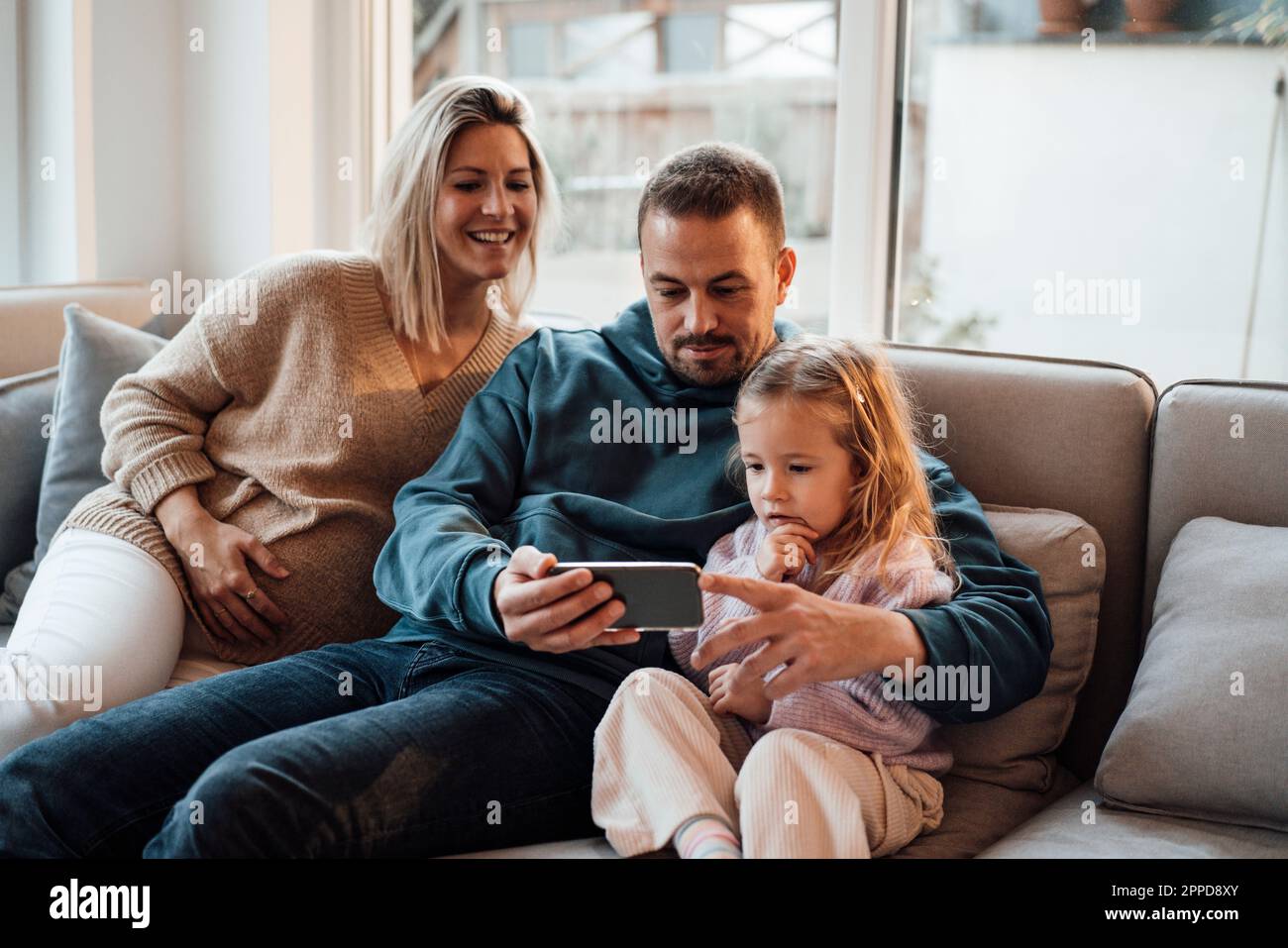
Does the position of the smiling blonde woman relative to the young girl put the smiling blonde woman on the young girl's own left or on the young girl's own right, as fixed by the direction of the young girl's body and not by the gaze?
on the young girl's own right

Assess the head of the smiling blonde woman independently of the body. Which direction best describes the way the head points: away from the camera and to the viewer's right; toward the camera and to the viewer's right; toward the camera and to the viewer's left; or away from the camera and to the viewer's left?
toward the camera and to the viewer's right

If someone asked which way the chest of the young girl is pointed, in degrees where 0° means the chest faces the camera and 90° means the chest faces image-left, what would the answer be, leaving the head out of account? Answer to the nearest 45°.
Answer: approximately 45°

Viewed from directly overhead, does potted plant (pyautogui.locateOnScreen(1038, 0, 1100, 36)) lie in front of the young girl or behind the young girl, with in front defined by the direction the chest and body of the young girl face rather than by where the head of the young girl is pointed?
behind
